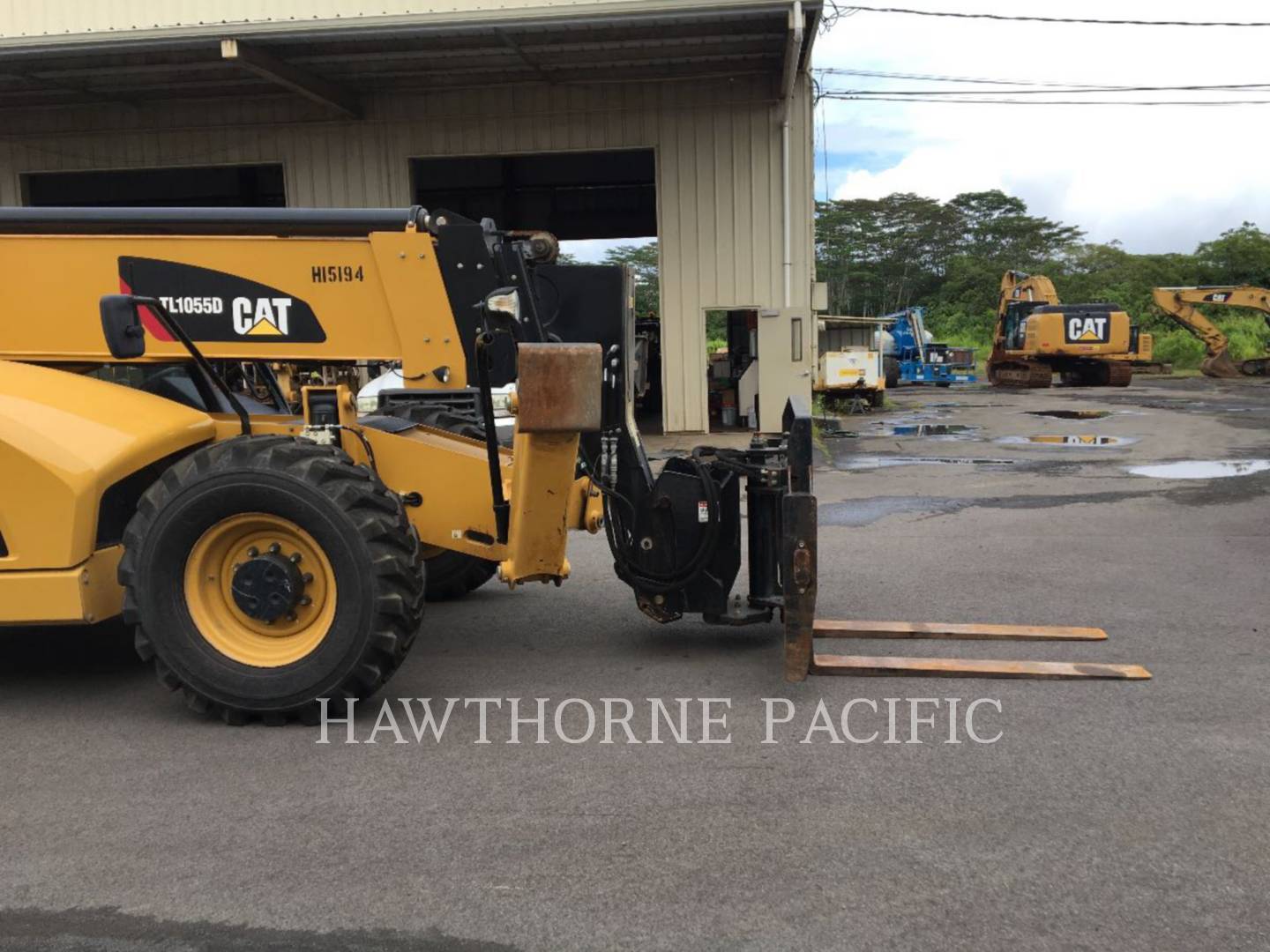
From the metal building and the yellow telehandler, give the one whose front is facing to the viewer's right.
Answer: the yellow telehandler

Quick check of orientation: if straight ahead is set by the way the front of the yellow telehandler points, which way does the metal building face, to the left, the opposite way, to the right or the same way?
to the right

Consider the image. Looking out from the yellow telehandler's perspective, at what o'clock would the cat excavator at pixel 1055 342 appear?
The cat excavator is roughly at 10 o'clock from the yellow telehandler.

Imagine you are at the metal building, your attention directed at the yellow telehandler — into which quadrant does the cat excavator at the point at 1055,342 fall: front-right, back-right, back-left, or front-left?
back-left

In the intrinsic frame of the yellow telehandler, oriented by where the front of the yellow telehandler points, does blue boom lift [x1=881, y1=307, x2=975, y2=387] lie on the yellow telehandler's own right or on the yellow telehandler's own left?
on the yellow telehandler's own left

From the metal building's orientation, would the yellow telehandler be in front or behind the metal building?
in front

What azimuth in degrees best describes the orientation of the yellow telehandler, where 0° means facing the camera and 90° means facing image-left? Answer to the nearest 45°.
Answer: approximately 270°

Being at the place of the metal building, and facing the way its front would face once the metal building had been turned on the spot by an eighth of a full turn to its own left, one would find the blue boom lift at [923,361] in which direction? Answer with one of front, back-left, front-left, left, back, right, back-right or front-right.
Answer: left

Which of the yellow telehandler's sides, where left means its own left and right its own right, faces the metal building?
left

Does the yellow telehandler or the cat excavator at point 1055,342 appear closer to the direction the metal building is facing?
the yellow telehandler

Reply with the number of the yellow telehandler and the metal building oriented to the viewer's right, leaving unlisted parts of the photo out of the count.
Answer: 1

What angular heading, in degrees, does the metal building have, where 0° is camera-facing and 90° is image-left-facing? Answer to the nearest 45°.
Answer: approximately 0°
